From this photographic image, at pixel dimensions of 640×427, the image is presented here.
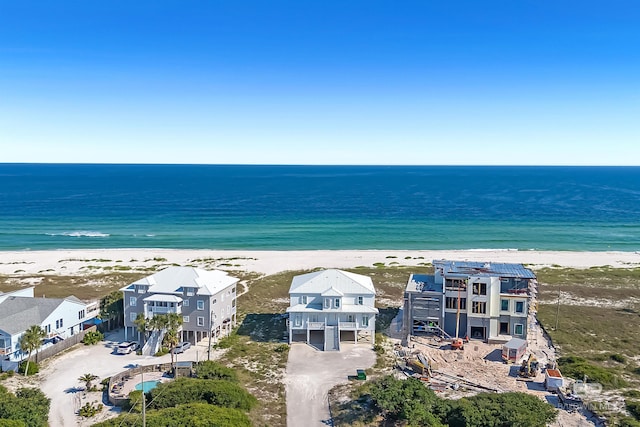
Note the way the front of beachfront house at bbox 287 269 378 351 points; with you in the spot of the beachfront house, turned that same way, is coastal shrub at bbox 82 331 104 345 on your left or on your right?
on your right

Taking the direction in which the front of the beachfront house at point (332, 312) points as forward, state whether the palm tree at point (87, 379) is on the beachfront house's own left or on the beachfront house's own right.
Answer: on the beachfront house's own right

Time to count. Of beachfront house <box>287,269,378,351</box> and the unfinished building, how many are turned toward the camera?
2

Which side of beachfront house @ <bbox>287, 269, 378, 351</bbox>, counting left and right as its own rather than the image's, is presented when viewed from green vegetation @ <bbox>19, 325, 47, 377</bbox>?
right

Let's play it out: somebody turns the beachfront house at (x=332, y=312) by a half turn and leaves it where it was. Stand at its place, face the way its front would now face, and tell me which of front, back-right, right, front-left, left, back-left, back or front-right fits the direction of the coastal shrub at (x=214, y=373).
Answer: back-left

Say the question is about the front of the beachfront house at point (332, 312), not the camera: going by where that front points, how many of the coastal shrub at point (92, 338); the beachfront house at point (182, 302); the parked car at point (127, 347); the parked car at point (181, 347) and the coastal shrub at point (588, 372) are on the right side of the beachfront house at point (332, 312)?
4

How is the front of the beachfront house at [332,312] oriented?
toward the camera

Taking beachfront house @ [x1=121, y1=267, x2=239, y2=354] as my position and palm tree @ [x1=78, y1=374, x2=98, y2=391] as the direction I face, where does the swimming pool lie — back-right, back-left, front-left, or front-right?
front-left

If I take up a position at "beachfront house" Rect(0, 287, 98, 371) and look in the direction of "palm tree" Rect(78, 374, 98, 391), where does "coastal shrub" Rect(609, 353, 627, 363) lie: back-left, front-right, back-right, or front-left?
front-left

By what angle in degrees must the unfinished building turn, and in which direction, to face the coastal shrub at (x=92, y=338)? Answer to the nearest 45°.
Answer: approximately 90° to its right

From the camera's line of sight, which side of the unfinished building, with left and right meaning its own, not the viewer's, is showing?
front

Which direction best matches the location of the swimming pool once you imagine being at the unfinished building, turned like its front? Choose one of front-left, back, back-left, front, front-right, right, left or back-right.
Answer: front-right

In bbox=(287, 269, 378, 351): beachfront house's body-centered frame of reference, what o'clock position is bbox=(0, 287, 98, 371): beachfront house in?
bbox=(0, 287, 98, 371): beachfront house is roughly at 3 o'clock from bbox=(287, 269, 378, 351): beachfront house.

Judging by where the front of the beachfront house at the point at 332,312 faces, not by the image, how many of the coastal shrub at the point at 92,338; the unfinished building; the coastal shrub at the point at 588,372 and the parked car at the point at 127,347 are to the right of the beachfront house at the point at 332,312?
2

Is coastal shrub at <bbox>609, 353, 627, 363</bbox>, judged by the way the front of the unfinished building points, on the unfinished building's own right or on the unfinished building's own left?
on the unfinished building's own left

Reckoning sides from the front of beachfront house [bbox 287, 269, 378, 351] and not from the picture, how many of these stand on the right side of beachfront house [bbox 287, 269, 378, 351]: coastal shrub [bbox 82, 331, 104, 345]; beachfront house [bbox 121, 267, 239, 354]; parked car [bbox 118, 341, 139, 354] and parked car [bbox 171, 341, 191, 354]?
4

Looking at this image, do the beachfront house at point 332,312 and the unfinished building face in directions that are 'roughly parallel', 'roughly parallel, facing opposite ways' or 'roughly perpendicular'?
roughly parallel
